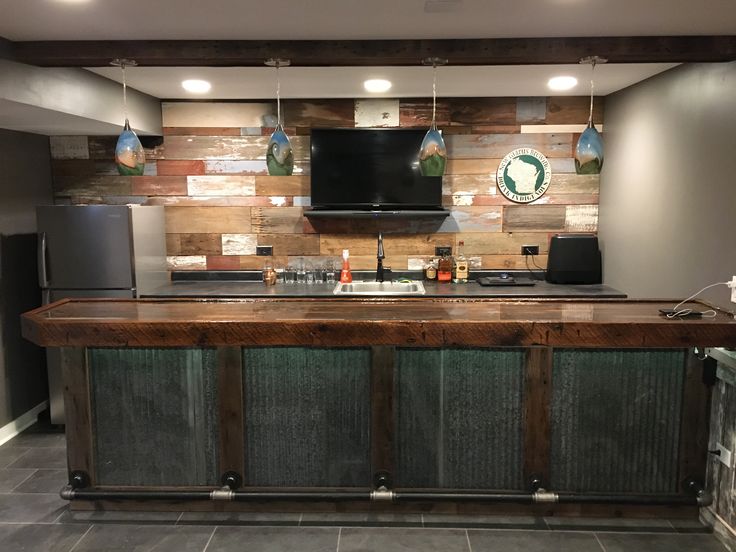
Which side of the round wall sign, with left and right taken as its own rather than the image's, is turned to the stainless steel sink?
right

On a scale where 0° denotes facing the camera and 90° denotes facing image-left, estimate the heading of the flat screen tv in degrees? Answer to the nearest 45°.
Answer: approximately 0°

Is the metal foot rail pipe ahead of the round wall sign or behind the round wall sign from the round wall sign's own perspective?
ahead

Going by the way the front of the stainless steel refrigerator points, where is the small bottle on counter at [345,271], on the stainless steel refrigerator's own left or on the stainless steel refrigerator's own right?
on the stainless steel refrigerator's own left

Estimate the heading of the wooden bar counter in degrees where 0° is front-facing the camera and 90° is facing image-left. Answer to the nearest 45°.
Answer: approximately 0°

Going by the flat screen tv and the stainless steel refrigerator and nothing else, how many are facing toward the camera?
2

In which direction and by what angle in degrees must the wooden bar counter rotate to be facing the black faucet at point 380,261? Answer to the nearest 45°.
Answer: approximately 180°
